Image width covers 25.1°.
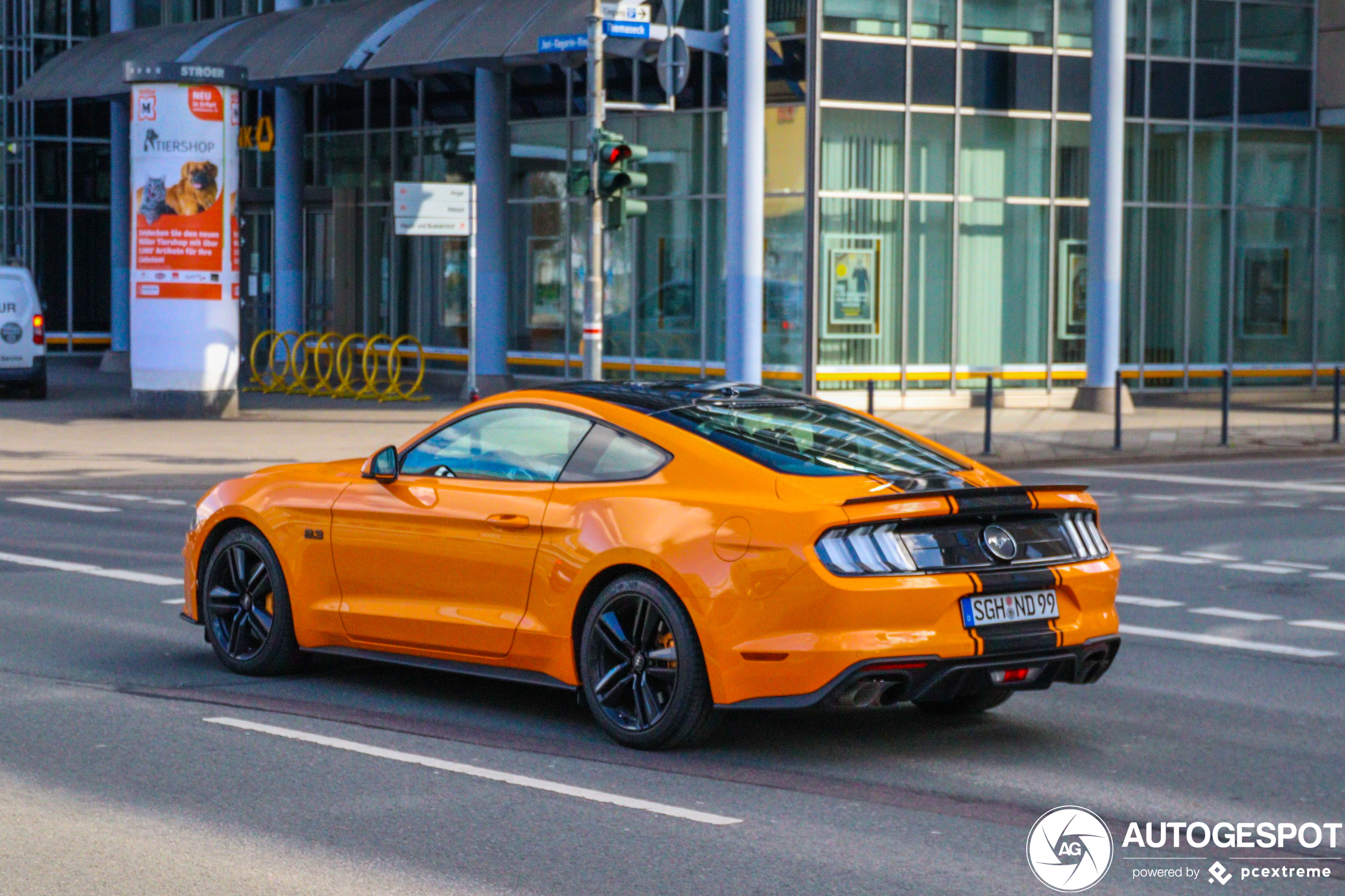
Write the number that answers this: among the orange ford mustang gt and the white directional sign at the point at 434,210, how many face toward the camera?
1

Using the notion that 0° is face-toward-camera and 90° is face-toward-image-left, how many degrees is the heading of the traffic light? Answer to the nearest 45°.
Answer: approximately 315°

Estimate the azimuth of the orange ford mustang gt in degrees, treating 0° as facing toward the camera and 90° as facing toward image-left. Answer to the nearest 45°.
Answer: approximately 135°

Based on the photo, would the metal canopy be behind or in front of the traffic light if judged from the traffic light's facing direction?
behind

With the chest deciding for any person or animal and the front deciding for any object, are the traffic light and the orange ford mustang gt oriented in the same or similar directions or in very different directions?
very different directions

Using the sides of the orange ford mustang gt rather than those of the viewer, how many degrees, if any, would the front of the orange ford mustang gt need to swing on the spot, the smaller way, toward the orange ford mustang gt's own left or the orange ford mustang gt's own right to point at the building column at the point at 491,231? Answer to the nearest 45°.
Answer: approximately 45° to the orange ford mustang gt's own right

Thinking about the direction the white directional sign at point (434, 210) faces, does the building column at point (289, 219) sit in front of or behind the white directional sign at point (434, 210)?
behind

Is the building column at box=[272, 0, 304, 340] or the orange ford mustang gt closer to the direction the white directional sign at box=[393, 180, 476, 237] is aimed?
the orange ford mustang gt

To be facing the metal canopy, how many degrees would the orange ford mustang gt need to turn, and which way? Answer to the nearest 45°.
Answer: approximately 45° to its right
